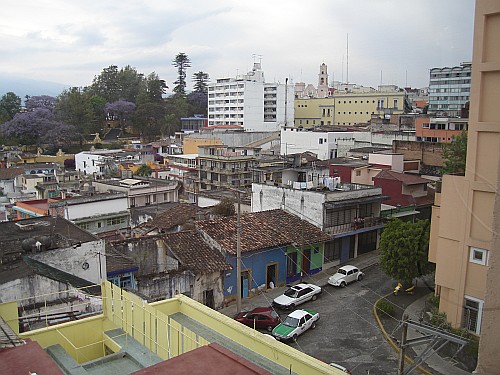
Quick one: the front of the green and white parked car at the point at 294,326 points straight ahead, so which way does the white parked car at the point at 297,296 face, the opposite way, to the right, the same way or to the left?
the same way

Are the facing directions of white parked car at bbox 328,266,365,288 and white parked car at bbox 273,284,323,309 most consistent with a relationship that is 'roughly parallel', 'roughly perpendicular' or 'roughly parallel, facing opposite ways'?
roughly parallel

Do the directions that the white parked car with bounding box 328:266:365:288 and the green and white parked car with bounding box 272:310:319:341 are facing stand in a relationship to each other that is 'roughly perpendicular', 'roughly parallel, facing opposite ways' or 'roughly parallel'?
roughly parallel
